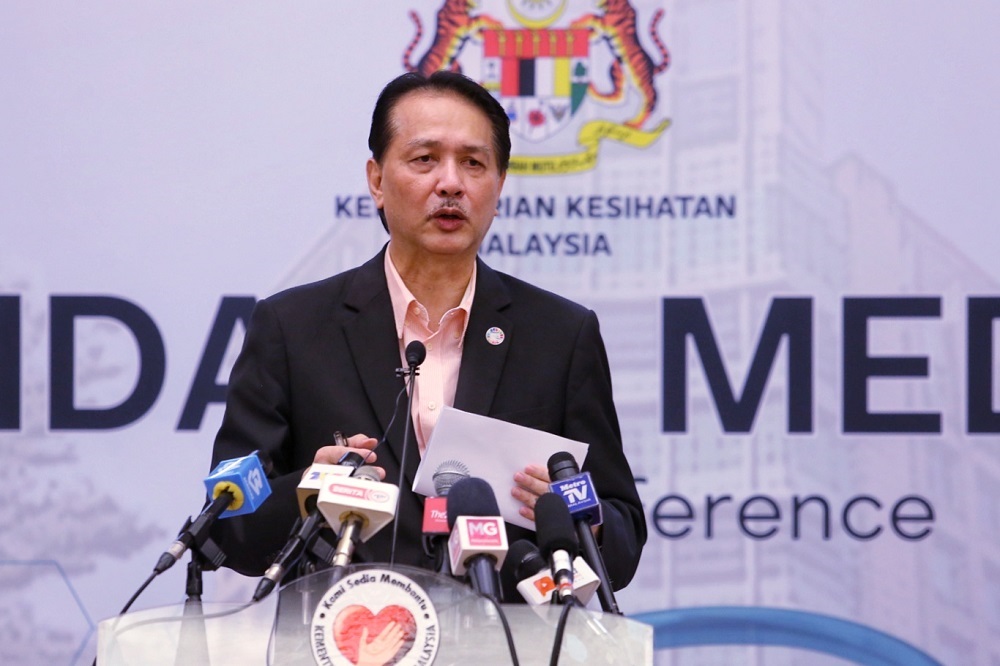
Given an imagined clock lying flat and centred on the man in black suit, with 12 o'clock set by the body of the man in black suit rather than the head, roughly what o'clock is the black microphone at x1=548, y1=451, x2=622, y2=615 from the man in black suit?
The black microphone is roughly at 11 o'clock from the man in black suit.

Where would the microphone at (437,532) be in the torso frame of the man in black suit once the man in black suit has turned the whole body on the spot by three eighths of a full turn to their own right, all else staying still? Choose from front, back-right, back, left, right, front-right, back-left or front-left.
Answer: back-left

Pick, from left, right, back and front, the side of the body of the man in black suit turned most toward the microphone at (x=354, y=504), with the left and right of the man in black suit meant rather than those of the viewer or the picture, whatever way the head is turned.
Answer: front

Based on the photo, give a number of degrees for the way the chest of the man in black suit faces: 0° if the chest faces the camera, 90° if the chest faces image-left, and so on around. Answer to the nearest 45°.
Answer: approximately 0°

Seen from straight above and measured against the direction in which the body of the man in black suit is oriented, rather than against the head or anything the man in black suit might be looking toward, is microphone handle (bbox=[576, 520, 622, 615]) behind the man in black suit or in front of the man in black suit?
in front

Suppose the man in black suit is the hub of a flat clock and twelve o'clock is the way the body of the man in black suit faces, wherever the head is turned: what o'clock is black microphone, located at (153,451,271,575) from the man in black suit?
The black microphone is roughly at 1 o'clock from the man in black suit.

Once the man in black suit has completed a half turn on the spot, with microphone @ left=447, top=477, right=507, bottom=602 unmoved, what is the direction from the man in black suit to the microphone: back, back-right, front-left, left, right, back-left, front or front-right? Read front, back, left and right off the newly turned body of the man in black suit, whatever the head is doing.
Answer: back

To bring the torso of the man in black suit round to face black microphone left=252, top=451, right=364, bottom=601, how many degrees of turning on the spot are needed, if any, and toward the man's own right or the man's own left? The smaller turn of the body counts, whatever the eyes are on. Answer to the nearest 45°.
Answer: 0° — they already face it
